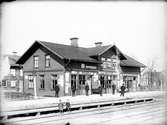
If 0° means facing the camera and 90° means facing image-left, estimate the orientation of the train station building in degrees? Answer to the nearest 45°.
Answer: approximately 315°
